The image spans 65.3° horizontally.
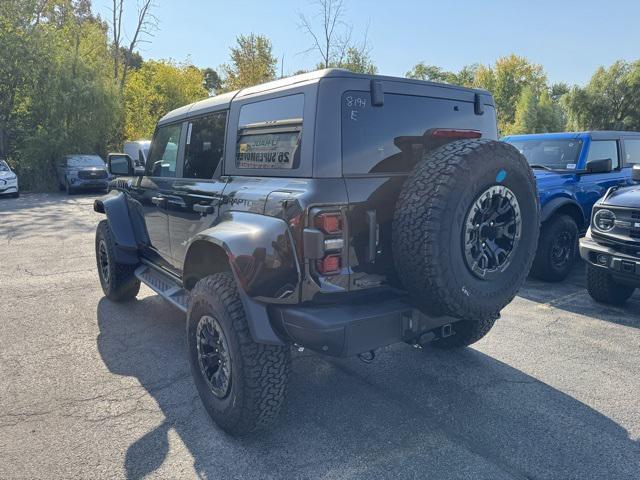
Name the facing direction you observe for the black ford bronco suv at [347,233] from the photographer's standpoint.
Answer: facing away from the viewer and to the left of the viewer

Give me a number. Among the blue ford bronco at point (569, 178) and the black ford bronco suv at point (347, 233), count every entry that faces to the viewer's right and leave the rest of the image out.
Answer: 0

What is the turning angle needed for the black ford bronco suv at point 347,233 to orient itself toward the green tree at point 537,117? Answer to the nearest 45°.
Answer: approximately 90° to its right

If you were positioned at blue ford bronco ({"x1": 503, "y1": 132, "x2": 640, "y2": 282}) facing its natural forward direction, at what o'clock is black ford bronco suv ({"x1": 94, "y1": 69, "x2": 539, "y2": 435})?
The black ford bronco suv is roughly at 11 o'clock from the blue ford bronco.

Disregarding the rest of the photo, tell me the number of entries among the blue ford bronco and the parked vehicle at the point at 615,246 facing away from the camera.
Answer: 0

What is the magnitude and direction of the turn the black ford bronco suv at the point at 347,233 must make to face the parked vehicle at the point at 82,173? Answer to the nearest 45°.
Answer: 0° — it already faces it

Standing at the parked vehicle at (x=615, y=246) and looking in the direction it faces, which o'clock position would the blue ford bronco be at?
The blue ford bronco is roughly at 4 o'clock from the parked vehicle.

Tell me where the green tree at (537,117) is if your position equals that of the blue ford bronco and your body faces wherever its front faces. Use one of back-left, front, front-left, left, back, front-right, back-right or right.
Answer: back-right

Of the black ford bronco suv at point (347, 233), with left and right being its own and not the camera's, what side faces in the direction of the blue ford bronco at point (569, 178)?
right

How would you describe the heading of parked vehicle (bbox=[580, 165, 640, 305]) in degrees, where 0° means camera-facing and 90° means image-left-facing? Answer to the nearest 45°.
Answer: approximately 45°

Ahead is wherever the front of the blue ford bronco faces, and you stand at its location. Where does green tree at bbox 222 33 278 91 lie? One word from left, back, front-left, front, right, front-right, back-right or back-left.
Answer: right

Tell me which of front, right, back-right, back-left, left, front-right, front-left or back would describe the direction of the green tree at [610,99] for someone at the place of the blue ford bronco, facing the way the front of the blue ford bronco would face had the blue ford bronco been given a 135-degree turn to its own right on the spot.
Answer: front

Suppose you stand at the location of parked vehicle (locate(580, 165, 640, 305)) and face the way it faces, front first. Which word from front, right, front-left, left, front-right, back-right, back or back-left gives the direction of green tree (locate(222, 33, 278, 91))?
right

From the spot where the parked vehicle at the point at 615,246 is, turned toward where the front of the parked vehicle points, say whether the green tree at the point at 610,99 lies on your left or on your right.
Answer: on your right
